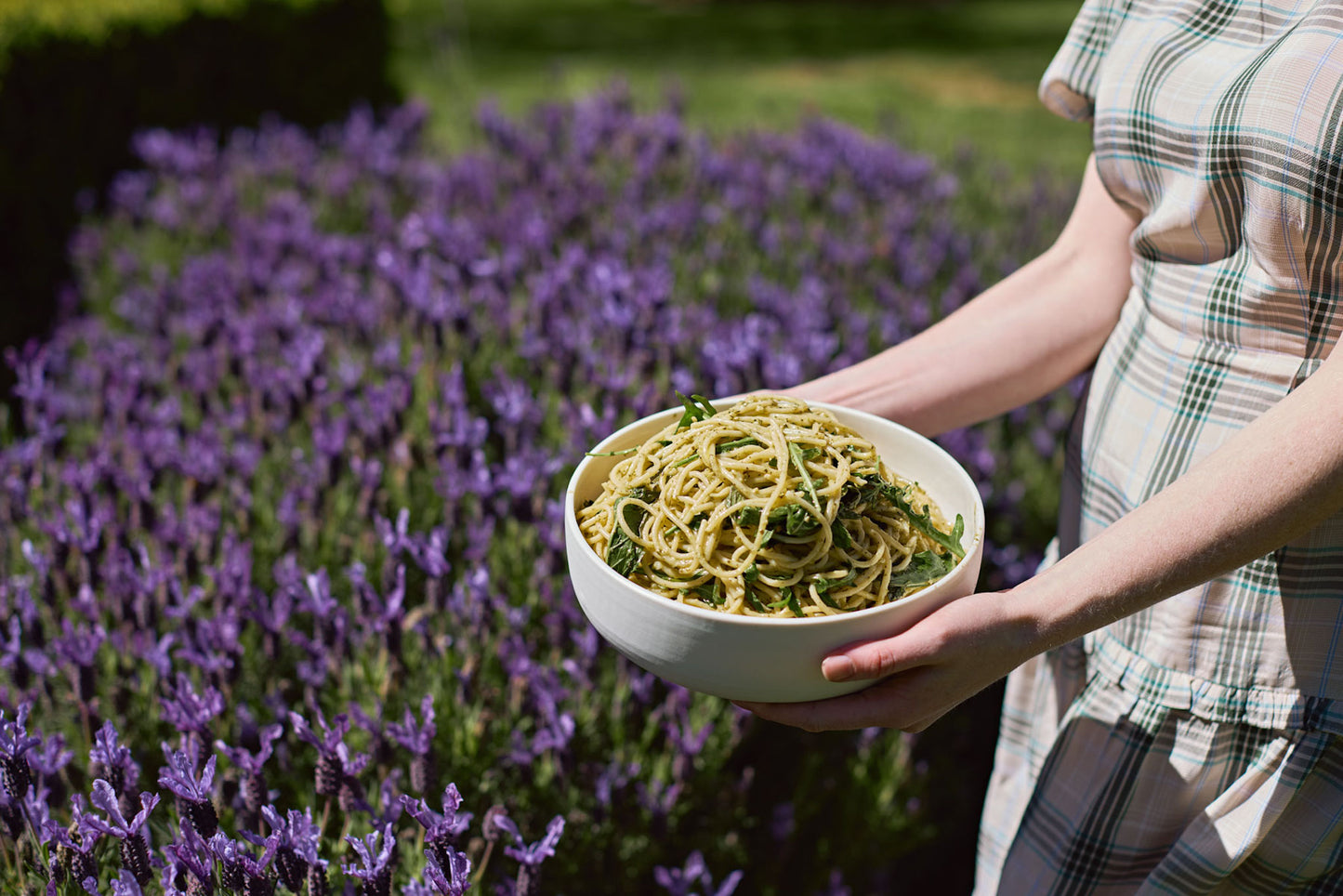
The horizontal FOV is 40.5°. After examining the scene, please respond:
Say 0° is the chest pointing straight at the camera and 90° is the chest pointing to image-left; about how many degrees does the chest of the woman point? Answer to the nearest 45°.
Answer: approximately 45°

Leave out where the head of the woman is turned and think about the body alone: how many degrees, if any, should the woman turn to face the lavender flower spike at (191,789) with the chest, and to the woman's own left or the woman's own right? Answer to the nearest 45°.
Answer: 0° — they already face it

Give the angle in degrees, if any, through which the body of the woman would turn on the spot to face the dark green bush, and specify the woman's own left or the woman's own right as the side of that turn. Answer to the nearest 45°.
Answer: approximately 90° to the woman's own right

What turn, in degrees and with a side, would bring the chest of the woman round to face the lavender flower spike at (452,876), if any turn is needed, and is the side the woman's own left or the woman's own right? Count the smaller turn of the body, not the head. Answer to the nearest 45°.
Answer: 0° — they already face it

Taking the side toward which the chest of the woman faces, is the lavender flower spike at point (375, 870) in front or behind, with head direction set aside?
in front

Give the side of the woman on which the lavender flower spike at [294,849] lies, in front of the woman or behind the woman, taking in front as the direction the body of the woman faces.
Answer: in front
